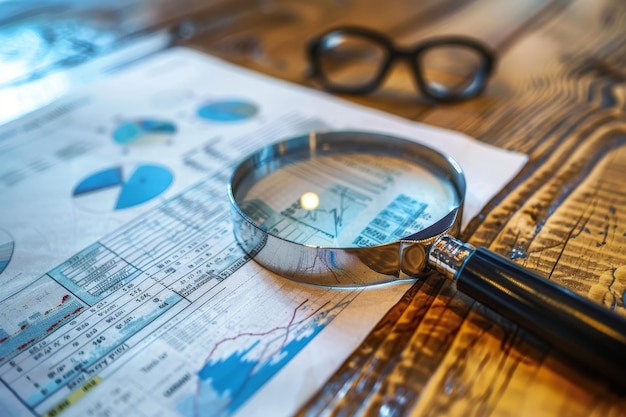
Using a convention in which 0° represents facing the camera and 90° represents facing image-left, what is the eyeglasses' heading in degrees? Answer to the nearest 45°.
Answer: approximately 0°
